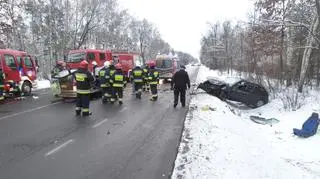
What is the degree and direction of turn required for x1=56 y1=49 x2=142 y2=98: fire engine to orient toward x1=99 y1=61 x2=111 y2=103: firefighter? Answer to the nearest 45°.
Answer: approximately 45° to its left

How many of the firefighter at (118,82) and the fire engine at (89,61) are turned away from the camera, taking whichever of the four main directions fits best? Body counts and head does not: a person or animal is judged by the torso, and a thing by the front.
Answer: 1

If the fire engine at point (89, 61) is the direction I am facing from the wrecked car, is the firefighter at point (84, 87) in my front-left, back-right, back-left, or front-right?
front-left

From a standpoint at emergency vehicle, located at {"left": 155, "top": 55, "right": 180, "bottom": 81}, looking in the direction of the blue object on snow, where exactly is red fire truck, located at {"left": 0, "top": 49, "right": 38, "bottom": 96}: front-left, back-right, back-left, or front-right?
front-right

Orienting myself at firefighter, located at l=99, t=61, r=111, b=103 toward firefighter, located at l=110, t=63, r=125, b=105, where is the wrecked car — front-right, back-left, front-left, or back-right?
front-left

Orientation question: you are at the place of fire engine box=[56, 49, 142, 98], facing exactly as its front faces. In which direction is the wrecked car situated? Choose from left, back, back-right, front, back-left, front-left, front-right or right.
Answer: left

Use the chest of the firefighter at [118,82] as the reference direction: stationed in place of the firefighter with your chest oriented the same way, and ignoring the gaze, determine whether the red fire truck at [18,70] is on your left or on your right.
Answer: on your left

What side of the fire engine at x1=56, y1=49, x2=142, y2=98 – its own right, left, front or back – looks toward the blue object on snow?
left

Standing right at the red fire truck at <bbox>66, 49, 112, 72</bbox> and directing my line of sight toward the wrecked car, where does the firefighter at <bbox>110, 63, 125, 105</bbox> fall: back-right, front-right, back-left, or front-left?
front-right

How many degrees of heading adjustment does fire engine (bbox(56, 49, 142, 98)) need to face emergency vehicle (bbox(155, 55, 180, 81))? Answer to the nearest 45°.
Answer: approximately 180°

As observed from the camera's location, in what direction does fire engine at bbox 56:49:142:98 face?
facing the viewer and to the left of the viewer

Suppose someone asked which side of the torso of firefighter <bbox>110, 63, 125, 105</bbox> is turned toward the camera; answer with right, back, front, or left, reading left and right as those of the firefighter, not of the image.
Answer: back
